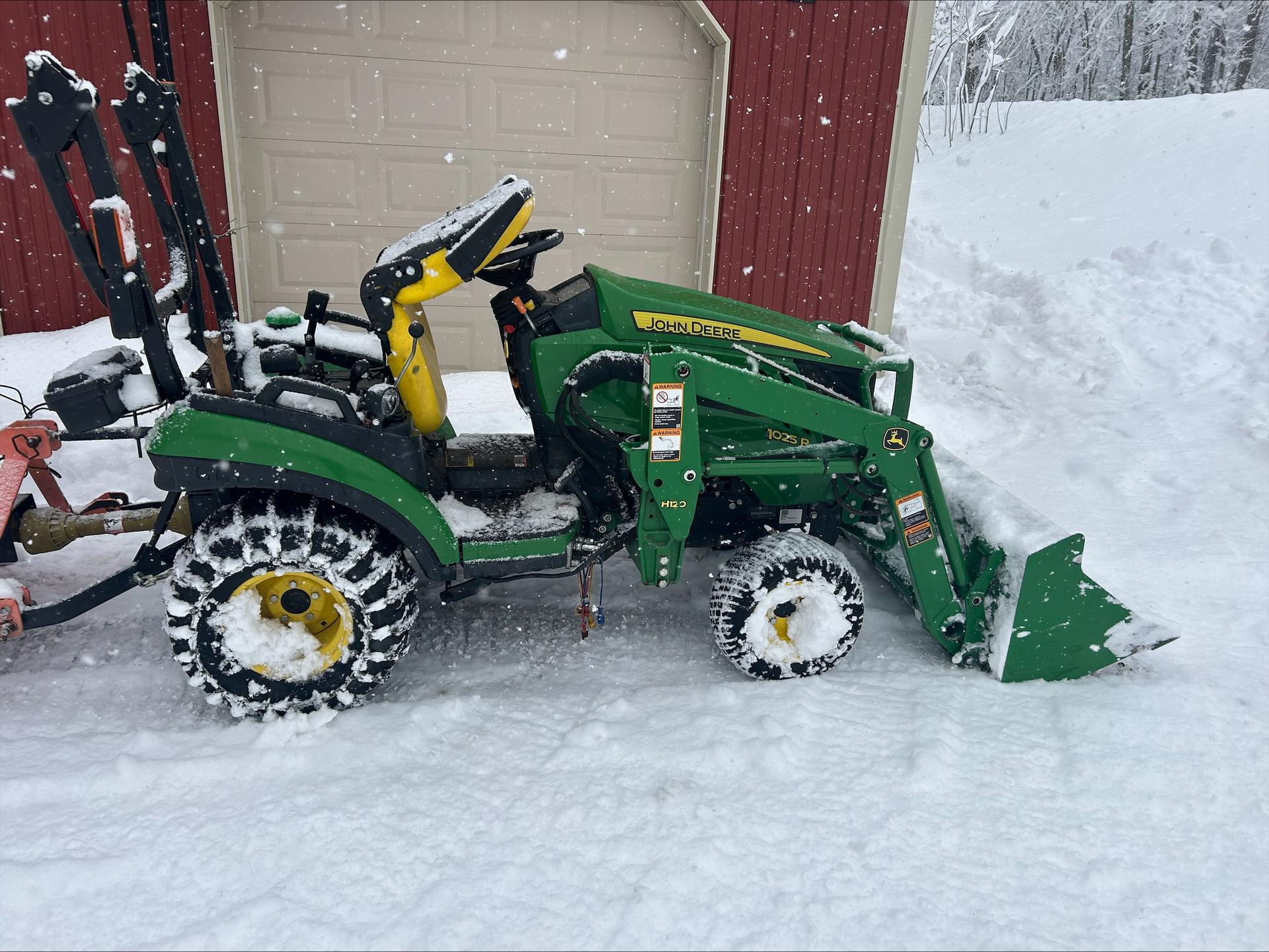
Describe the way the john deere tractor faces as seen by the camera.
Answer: facing to the right of the viewer

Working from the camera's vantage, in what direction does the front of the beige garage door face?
facing the viewer

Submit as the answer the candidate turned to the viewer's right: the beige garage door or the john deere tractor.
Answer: the john deere tractor

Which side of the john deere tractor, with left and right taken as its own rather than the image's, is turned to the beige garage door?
left

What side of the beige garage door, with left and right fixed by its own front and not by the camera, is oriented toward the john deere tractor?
front

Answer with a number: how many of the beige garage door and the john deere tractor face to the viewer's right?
1

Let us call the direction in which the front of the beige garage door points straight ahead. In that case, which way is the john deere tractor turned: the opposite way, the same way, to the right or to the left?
to the left
